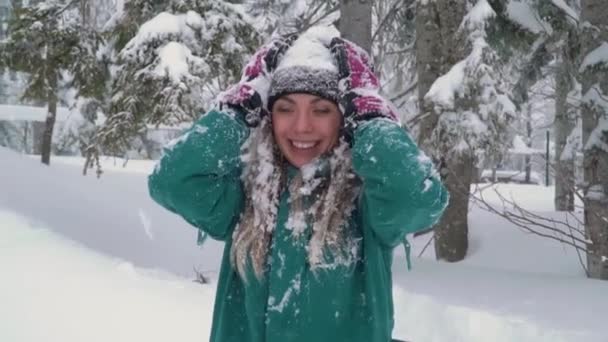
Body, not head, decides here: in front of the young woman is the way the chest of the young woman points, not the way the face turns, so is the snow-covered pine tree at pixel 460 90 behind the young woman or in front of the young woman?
behind

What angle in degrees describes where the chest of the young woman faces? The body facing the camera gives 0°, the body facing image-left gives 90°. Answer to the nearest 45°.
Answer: approximately 0°

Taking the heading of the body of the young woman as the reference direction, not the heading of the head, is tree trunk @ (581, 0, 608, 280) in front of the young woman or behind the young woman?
behind

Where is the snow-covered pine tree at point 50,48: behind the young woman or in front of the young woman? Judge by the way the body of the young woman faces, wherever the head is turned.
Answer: behind

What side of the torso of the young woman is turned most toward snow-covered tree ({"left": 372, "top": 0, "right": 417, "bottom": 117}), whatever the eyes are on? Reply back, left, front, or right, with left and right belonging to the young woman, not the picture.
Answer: back

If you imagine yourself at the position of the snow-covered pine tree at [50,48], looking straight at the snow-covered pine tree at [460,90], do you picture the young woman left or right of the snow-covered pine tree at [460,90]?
right

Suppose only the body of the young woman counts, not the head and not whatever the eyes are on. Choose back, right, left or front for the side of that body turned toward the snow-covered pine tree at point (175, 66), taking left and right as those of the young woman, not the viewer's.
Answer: back

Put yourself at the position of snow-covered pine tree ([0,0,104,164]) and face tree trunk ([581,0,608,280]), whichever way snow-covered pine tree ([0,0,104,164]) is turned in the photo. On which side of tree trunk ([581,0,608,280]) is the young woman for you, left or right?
right
